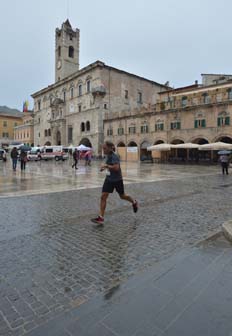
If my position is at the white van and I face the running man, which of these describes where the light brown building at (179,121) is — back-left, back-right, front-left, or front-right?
front-left

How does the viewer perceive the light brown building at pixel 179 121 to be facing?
facing the viewer and to the left of the viewer

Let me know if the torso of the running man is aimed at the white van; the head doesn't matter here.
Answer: no

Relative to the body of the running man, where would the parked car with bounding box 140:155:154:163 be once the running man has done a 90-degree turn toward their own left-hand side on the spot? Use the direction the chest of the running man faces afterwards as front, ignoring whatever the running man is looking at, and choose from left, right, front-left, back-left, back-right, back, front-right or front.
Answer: back

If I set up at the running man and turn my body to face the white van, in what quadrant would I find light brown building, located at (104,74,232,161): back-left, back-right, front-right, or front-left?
front-right

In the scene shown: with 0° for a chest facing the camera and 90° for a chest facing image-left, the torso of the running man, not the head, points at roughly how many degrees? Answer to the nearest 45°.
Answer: approximately 90°

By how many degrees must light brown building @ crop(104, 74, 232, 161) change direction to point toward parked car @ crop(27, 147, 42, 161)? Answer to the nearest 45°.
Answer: approximately 45° to its right

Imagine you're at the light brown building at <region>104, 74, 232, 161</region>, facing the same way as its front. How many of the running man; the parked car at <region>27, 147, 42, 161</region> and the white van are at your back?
0

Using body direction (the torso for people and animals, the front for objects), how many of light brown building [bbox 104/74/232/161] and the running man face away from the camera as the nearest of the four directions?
0
